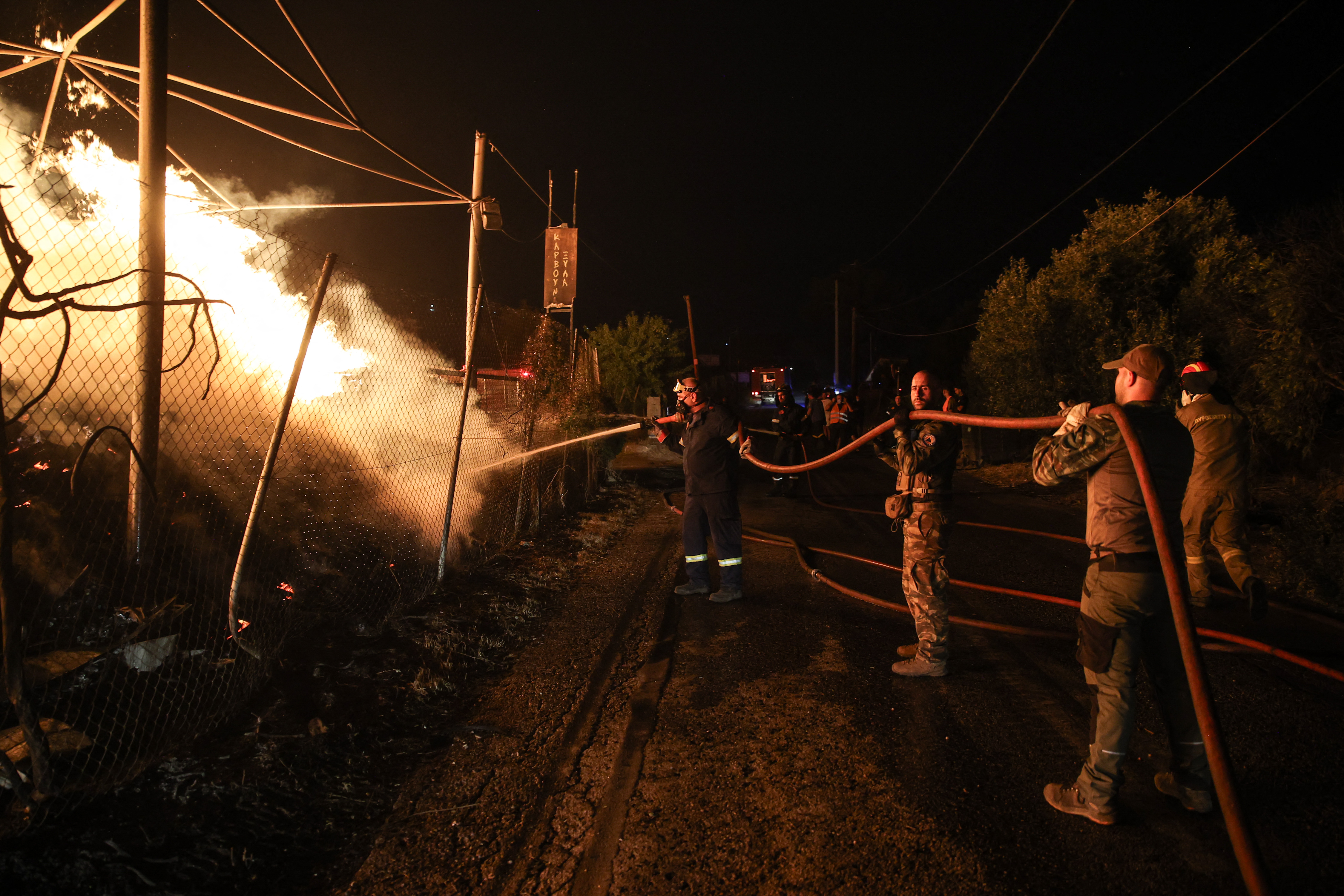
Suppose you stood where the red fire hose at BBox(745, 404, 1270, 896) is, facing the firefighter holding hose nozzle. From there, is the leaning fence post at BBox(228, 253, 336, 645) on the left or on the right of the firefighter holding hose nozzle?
left

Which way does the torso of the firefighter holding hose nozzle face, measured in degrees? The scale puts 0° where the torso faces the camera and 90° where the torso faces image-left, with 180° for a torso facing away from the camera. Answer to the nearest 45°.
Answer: approximately 45°

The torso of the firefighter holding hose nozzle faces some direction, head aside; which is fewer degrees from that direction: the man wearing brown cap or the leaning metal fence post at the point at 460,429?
the leaning metal fence post

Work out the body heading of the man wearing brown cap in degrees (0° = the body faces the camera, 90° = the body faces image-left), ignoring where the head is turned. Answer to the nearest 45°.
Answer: approximately 135°

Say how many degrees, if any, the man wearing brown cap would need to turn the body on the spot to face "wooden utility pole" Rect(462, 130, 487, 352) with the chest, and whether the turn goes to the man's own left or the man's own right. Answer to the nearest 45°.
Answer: approximately 45° to the man's own left

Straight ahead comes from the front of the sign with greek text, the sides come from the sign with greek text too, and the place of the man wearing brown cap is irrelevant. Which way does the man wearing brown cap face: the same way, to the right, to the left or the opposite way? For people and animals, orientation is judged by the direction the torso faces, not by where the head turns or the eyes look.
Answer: the opposite way

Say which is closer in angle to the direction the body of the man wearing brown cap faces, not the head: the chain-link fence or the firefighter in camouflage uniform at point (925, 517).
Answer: the firefighter in camouflage uniform

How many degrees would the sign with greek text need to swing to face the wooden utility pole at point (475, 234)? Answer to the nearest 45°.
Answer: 0° — it already faces it

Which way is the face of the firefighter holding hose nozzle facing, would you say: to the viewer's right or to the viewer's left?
to the viewer's left

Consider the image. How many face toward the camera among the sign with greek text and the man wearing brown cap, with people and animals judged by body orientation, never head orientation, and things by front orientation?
1

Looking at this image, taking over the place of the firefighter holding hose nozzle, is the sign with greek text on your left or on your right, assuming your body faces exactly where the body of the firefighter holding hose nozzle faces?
on your right

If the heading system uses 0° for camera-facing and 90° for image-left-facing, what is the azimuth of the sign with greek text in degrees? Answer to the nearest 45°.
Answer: approximately 0°
